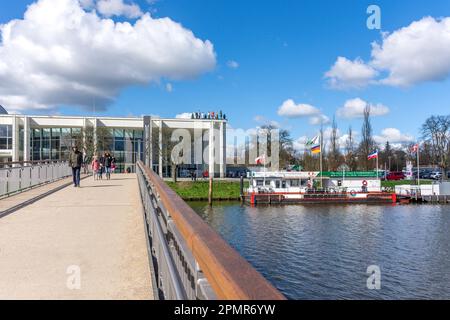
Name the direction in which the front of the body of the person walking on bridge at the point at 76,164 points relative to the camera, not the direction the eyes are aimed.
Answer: toward the camera
